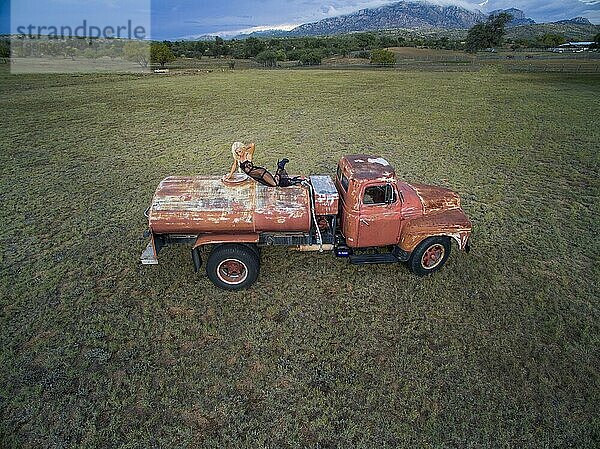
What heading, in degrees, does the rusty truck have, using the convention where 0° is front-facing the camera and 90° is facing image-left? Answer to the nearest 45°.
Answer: approximately 270°
